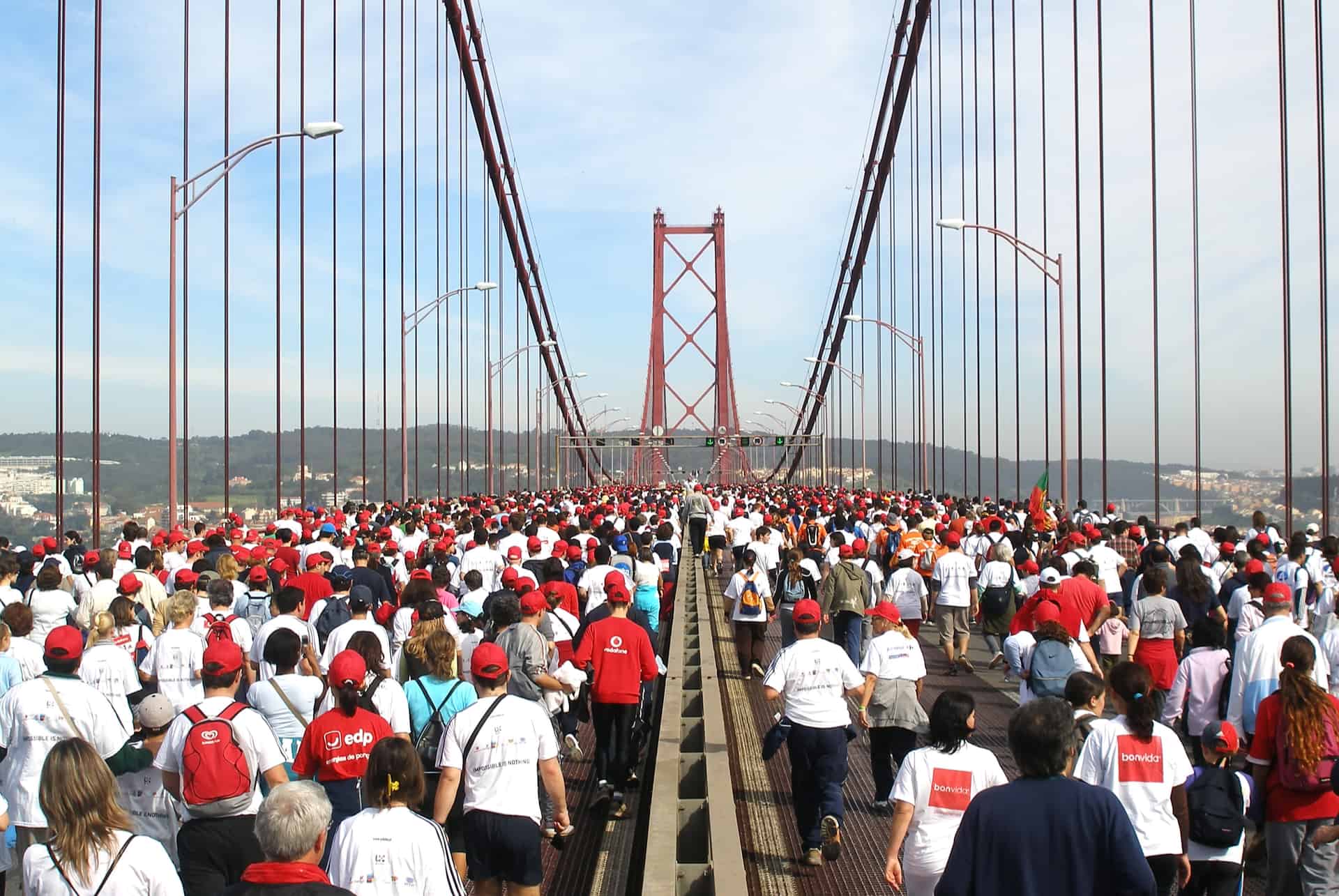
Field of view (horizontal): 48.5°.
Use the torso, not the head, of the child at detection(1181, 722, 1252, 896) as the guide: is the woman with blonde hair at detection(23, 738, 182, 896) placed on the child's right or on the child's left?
on the child's left

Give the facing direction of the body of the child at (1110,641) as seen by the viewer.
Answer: away from the camera

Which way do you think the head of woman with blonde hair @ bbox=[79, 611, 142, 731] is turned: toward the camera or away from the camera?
away from the camera

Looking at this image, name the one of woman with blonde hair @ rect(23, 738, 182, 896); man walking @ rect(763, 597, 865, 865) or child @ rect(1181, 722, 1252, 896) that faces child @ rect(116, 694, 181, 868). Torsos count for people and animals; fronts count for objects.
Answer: the woman with blonde hair

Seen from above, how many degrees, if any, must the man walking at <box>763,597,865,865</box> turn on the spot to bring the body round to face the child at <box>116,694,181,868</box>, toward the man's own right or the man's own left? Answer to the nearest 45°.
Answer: approximately 135° to the man's own left

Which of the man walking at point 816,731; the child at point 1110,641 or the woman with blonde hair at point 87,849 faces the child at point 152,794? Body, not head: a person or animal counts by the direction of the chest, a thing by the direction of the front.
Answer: the woman with blonde hair

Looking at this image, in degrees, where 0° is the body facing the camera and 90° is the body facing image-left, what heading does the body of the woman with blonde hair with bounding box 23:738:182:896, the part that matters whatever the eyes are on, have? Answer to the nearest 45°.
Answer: approximately 180°

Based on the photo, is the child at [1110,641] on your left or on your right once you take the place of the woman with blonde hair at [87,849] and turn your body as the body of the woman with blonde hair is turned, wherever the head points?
on your right

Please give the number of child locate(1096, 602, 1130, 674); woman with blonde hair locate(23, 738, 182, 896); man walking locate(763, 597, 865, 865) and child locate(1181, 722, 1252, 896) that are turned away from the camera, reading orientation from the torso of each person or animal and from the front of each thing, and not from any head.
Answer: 4

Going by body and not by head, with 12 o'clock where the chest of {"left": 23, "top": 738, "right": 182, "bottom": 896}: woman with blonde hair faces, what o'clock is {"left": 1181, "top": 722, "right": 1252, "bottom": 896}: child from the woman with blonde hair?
The child is roughly at 3 o'clock from the woman with blonde hair.

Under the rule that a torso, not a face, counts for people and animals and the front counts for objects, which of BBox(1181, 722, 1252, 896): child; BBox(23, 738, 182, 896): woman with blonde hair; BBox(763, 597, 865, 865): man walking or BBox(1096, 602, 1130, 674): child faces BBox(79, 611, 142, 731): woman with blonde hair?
BBox(23, 738, 182, 896): woman with blonde hair

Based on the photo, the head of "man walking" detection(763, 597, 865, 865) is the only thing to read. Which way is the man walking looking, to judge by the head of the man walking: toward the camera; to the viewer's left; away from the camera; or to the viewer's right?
away from the camera

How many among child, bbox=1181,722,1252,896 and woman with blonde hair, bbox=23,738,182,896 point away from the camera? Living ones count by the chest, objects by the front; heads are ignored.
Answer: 2

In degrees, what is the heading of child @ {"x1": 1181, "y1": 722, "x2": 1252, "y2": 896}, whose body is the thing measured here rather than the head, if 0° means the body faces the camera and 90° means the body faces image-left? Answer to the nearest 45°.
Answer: approximately 180°

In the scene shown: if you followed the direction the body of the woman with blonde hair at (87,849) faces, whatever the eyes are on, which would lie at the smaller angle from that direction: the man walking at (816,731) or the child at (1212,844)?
the man walking

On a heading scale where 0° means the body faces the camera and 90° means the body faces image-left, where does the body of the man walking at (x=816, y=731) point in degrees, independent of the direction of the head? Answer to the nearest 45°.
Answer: approximately 180°
